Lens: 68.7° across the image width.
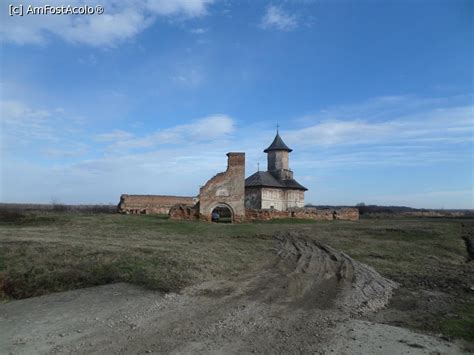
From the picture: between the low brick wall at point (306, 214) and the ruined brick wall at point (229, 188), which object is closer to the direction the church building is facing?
the ruined brick wall

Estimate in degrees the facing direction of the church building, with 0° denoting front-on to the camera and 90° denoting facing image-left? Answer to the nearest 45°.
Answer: approximately 45°

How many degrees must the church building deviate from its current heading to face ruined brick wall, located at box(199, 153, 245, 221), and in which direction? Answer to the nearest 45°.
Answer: approximately 45° to its left

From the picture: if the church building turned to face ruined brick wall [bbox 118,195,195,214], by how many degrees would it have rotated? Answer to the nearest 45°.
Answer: approximately 45° to its right

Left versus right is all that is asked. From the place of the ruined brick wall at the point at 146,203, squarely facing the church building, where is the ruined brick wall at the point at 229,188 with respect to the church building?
right
